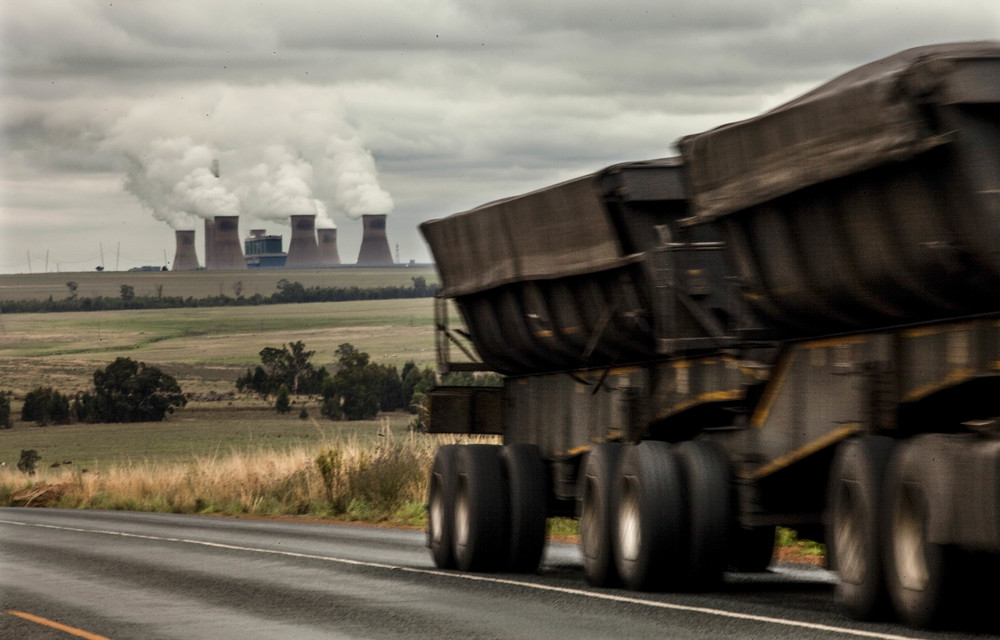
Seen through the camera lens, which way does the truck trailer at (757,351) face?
facing the viewer and to the right of the viewer
